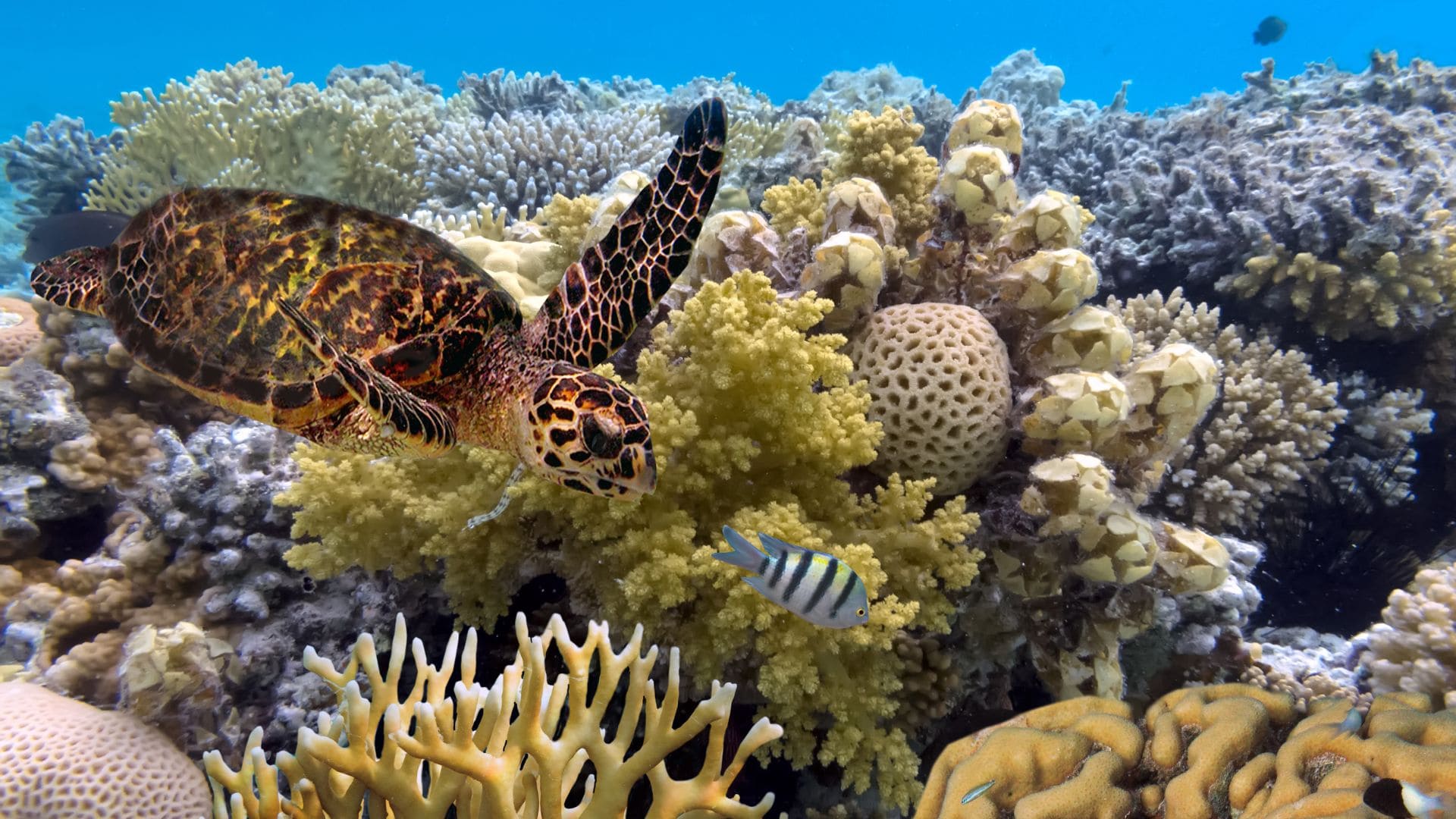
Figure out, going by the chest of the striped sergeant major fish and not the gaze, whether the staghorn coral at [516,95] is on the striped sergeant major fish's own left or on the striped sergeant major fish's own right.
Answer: on the striped sergeant major fish's own left

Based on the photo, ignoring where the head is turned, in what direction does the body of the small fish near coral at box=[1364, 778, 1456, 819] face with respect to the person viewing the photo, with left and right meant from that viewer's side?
facing to the left of the viewer

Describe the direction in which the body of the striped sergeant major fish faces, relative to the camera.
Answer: to the viewer's right

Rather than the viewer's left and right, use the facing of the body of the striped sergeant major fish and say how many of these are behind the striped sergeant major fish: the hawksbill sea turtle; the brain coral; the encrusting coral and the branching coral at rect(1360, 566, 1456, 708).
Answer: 2

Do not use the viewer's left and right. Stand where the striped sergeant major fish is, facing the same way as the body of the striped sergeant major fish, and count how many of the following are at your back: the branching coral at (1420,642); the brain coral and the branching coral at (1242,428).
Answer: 1

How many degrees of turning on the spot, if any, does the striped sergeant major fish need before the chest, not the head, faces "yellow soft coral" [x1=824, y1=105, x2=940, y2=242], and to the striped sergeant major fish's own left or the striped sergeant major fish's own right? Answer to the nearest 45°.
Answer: approximately 90° to the striped sergeant major fish's own left

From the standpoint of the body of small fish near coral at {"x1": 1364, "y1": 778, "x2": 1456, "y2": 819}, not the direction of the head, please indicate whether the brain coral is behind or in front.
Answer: in front

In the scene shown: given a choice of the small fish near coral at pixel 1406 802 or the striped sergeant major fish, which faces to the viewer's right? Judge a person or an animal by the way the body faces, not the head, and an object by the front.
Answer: the striped sergeant major fish

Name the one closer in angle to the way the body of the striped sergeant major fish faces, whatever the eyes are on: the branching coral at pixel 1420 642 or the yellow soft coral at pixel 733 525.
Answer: the branching coral

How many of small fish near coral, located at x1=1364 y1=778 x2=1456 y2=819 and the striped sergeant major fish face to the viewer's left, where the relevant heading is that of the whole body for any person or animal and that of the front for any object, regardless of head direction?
1

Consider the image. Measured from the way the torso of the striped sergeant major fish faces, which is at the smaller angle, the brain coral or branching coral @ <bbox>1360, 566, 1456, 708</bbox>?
the branching coral
